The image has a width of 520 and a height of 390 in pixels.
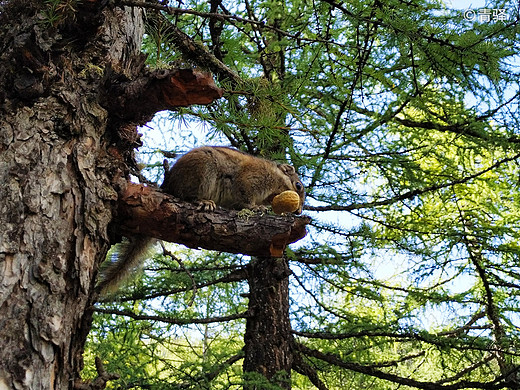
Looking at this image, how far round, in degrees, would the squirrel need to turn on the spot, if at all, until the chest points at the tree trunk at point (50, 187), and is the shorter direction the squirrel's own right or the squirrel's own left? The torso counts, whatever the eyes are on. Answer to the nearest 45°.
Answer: approximately 135° to the squirrel's own right

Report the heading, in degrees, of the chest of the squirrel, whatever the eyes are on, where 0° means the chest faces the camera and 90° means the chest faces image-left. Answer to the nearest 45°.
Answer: approximately 270°

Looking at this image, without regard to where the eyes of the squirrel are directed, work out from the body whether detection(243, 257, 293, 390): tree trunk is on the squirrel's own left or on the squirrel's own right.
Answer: on the squirrel's own left
